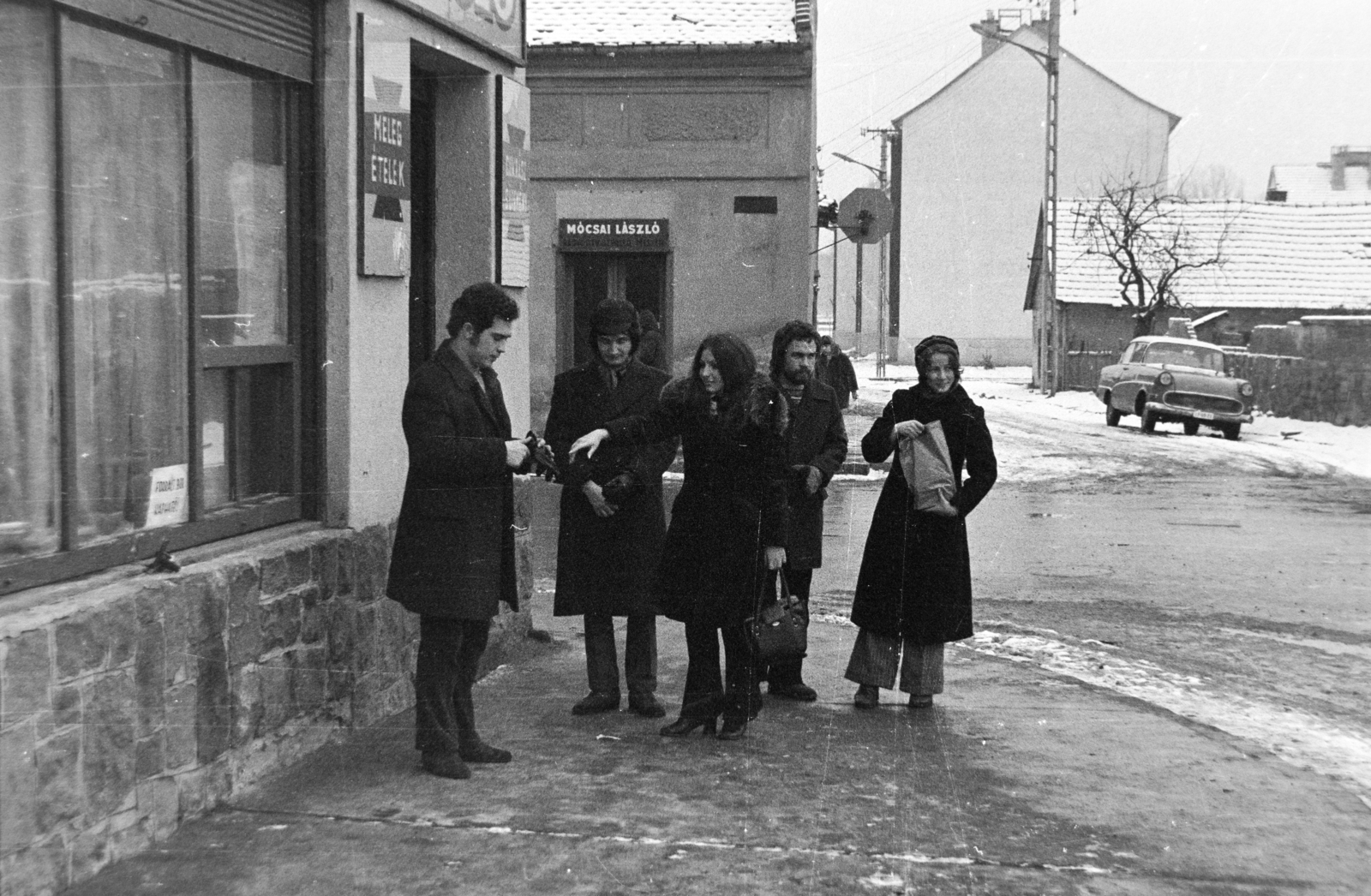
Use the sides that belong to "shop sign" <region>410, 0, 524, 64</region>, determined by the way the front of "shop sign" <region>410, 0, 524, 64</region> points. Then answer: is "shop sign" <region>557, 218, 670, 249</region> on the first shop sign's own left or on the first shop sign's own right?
on the first shop sign's own left

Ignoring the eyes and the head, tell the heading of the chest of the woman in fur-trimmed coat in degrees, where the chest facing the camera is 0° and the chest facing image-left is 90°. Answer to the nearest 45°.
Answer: approximately 45°

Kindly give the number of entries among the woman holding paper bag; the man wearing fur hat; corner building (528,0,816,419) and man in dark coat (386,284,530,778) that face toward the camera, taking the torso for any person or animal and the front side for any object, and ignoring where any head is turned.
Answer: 3

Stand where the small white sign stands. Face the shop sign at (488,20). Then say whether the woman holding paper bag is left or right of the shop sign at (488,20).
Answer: right

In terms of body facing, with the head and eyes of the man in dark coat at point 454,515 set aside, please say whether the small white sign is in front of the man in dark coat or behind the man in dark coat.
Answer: behind

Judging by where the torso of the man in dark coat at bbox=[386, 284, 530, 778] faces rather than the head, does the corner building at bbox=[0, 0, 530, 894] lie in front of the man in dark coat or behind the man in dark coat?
behind

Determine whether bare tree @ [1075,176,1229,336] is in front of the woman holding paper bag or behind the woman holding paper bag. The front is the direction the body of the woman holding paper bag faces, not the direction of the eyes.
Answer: behind

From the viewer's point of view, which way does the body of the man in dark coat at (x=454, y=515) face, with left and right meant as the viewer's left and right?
facing to the right of the viewer
